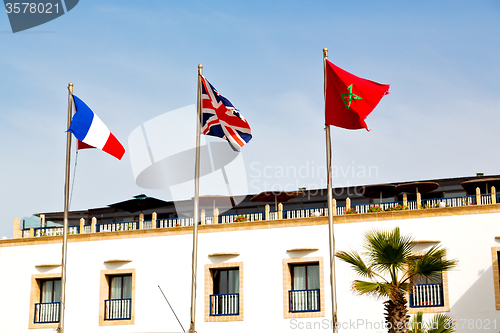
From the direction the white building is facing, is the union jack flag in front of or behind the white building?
in front

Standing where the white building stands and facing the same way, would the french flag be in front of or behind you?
in front

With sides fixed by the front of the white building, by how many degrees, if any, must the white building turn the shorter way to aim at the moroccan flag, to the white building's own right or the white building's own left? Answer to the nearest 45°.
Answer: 0° — it already faces it

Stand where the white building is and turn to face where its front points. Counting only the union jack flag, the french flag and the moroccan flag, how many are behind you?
0

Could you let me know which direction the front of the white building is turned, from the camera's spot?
facing the viewer

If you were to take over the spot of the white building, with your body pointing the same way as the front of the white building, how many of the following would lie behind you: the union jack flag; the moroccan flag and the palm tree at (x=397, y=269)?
0

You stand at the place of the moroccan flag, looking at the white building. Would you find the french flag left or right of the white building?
left

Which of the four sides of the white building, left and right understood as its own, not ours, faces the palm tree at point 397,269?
front

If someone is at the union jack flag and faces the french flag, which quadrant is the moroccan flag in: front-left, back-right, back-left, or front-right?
back-left

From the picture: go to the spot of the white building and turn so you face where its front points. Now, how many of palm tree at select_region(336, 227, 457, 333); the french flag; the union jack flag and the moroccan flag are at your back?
0
